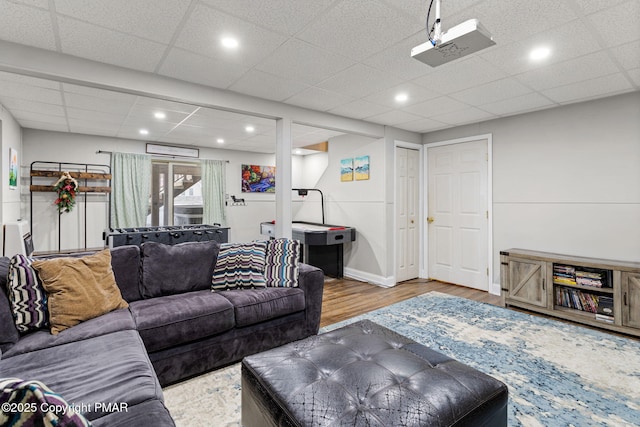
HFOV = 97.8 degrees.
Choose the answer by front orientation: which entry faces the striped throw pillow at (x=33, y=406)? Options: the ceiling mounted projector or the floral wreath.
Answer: the floral wreath

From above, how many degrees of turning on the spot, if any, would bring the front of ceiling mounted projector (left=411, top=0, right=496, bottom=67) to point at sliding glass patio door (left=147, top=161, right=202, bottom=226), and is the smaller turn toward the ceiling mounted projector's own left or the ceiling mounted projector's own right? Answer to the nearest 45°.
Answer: approximately 90° to the ceiling mounted projector's own left

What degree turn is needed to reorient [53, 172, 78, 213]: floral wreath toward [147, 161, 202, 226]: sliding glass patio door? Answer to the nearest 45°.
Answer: approximately 90° to its left

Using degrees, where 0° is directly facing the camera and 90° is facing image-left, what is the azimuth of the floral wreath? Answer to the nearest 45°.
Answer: approximately 0°

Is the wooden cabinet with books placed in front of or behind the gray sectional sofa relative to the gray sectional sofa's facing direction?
in front

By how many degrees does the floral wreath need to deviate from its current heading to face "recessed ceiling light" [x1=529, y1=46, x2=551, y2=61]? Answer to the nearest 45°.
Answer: approximately 45° to its left

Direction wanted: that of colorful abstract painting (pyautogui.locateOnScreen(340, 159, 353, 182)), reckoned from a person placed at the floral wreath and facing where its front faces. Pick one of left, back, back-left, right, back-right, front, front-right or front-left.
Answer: front-left

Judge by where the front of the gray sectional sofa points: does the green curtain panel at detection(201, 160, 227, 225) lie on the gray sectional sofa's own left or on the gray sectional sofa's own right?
on the gray sectional sofa's own left

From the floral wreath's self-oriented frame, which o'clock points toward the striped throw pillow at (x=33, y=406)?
The striped throw pillow is roughly at 12 o'clock from the floral wreath.

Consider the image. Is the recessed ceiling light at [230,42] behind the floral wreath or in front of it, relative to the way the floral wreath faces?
in front

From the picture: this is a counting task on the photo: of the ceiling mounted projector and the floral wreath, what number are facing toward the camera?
1

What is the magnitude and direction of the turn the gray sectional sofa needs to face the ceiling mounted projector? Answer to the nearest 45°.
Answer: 0° — it already faces it
